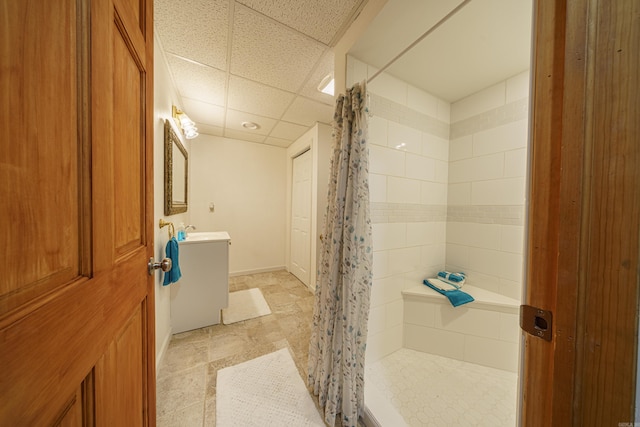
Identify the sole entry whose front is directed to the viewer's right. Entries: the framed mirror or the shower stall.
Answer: the framed mirror

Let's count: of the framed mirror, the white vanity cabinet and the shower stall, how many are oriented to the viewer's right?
2

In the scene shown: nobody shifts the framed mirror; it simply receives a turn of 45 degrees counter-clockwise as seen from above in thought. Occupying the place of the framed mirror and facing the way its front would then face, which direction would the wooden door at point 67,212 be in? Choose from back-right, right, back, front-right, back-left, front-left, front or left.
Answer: back-right

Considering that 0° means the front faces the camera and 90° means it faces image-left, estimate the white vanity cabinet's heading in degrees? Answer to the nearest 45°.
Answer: approximately 270°

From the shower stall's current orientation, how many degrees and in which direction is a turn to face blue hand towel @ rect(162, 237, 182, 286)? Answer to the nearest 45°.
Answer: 0° — it already faces it

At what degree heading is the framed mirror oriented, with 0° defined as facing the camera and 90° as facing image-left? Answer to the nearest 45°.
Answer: approximately 270°

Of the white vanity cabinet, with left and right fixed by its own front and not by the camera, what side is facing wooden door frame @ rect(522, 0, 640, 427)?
right

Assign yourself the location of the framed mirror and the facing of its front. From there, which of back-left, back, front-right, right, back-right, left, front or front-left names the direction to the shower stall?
front-right
